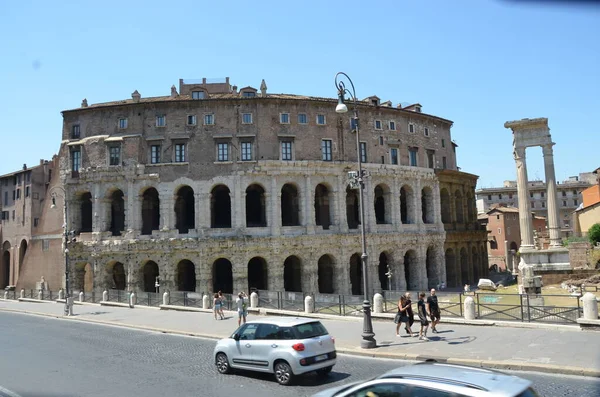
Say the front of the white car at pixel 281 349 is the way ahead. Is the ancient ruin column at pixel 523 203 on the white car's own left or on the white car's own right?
on the white car's own right

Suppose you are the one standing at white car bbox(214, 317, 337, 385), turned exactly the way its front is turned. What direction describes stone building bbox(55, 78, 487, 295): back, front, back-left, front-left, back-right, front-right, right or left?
front-right

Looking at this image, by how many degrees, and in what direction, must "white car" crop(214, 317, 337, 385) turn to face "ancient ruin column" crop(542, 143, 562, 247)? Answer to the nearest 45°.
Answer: approximately 90° to its right

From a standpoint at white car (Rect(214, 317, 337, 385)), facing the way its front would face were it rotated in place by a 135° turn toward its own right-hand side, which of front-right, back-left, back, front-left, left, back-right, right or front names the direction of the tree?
front-left

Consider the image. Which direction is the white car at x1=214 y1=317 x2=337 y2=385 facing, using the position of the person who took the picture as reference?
facing away from the viewer and to the left of the viewer

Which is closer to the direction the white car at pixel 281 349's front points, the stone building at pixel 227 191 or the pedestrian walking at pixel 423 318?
the stone building

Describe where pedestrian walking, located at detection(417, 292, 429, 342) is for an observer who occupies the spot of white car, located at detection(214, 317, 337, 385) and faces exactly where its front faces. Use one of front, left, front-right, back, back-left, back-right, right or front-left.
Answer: right
